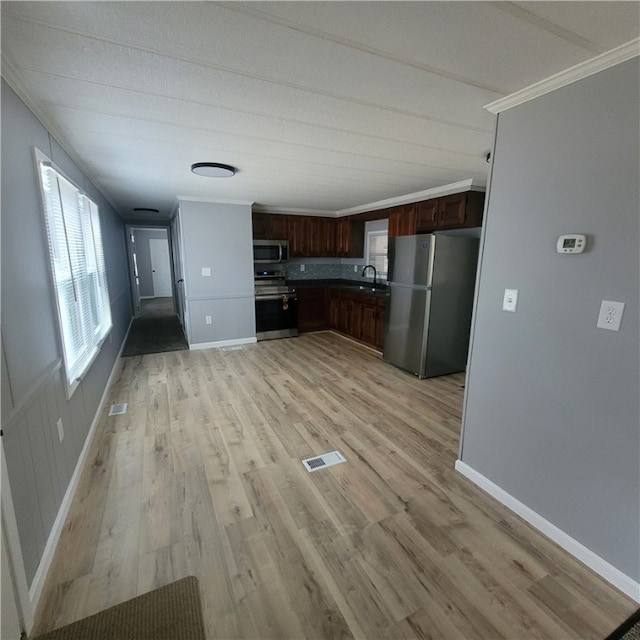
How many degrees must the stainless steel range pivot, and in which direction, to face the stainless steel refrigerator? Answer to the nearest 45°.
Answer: approximately 45° to its left

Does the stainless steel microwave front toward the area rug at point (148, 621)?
yes

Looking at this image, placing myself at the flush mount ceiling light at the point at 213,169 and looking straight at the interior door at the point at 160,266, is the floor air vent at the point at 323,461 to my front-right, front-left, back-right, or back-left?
back-right

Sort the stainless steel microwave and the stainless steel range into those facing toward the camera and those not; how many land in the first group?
2

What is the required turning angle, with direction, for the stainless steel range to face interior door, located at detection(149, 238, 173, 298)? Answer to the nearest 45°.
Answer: approximately 135° to its right

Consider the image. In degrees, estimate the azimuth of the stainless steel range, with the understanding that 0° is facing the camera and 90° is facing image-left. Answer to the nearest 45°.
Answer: approximately 0°

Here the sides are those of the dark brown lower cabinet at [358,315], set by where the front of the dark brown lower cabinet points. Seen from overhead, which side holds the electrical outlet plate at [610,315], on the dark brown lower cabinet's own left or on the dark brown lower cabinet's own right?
on the dark brown lower cabinet's own left

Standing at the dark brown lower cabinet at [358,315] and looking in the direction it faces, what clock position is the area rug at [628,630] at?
The area rug is roughly at 10 o'clock from the dark brown lower cabinet.

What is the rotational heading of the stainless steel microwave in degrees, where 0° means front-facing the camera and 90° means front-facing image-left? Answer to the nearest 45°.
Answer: approximately 0°

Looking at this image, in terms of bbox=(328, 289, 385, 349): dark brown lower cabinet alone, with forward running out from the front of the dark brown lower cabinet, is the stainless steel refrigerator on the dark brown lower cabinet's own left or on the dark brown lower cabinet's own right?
on the dark brown lower cabinet's own left
